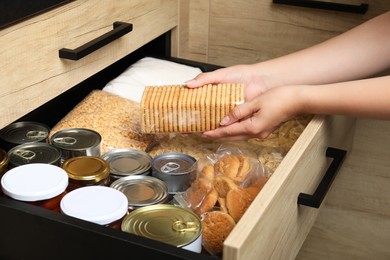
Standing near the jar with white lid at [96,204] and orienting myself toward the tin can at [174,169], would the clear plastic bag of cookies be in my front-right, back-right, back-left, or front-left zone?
front-right

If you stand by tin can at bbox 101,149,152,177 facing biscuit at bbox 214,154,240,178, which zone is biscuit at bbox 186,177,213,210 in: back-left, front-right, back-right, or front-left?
front-right

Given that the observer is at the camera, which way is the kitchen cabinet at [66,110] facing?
facing the viewer and to the right of the viewer
